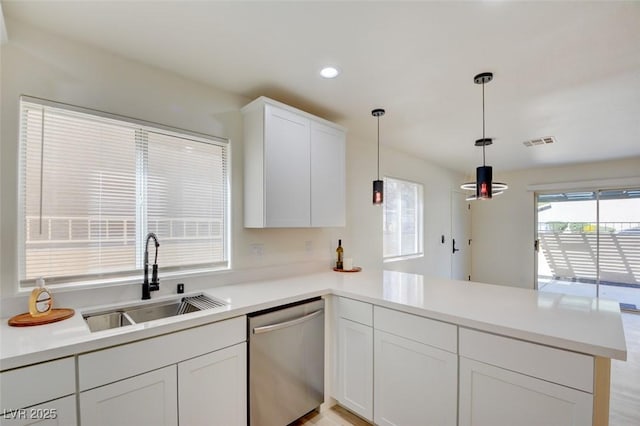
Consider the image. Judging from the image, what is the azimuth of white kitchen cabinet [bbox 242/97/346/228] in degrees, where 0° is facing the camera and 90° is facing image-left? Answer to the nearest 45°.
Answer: approximately 315°

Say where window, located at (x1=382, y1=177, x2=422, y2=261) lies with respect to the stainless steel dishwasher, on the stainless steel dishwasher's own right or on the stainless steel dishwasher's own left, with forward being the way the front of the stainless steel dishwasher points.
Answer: on the stainless steel dishwasher's own left

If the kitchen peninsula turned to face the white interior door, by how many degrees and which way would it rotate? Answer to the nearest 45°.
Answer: approximately 180°

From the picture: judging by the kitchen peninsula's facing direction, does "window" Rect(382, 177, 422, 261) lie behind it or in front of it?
behind

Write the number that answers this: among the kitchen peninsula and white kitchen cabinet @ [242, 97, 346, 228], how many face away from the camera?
0

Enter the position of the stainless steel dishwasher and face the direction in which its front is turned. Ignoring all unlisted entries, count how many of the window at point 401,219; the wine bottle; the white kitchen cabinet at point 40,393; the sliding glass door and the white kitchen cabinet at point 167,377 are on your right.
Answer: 2

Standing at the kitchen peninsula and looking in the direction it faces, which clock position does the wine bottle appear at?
The wine bottle is roughly at 4 o'clock from the kitchen peninsula.

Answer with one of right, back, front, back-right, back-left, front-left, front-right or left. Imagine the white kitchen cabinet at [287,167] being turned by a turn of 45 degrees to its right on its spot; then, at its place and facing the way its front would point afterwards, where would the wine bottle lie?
back-left

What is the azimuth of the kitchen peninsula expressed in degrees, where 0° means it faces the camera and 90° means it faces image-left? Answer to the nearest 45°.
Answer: approximately 45°

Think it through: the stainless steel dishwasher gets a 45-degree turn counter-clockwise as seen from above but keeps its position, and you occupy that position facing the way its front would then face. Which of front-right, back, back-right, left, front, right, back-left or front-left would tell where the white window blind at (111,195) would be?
back

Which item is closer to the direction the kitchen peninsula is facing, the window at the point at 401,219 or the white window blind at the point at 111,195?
the white window blind

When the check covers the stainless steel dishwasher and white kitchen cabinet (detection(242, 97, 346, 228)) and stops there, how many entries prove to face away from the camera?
0

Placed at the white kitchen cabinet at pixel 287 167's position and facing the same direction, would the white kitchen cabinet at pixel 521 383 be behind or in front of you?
in front

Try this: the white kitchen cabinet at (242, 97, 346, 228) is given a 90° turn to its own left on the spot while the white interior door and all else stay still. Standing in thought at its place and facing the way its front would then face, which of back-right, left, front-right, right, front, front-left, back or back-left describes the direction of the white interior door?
front
